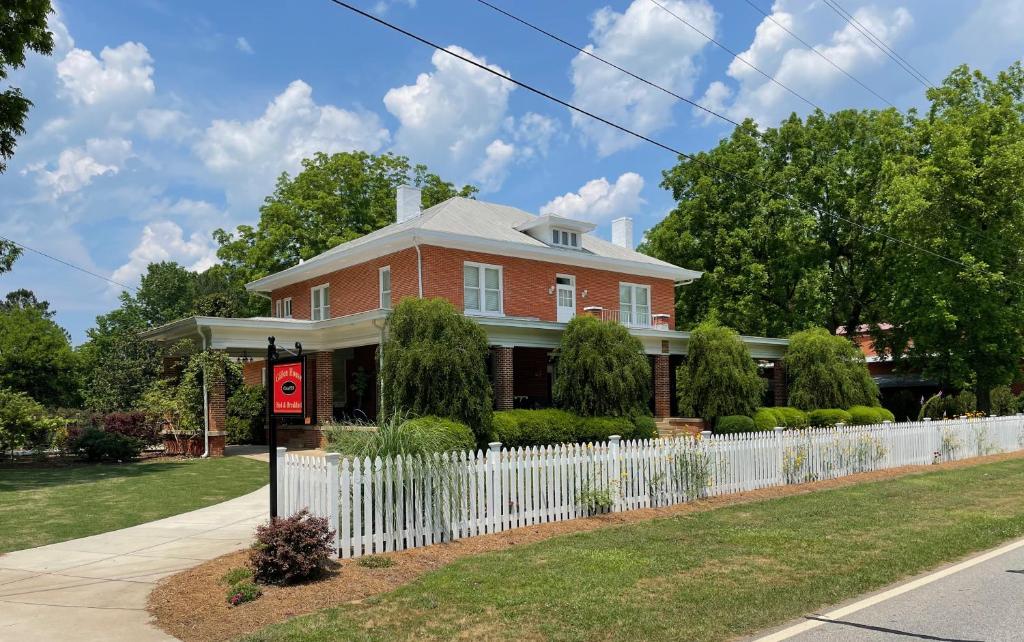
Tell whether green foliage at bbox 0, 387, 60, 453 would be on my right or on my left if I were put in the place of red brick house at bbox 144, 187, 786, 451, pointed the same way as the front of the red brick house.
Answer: on my right

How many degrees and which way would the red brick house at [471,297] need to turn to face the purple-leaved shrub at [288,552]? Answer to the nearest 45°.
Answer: approximately 45° to its right

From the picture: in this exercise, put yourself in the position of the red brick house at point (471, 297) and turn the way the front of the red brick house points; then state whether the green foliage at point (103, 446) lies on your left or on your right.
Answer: on your right

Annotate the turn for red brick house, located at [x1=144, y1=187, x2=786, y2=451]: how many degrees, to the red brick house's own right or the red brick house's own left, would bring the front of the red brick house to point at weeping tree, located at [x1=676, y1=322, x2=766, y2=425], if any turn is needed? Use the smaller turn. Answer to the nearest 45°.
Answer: approximately 45° to the red brick house's own left

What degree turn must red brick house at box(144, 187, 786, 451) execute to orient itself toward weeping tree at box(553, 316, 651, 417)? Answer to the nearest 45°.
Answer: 0° — it already faces it

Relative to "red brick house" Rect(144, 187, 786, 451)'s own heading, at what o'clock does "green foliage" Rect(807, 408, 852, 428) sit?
The green foliage is roughly at 11 o'clock from the red brick house.

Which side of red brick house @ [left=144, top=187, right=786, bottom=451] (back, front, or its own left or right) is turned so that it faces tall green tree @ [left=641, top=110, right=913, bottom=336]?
left

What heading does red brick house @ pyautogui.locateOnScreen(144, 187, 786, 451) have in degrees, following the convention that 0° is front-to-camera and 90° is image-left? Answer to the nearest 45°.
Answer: approximately 315°

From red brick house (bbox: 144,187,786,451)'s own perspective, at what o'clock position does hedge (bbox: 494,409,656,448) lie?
The hedge is roughly at 1 o'clock from the red brick house.
